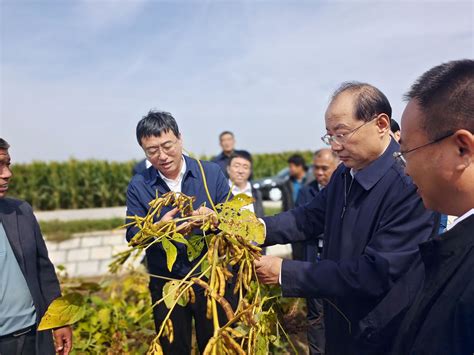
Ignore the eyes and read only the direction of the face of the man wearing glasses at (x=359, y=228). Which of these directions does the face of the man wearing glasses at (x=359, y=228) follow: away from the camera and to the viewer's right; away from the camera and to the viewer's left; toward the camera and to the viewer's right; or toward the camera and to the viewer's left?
toward the camera and to the viewer's left

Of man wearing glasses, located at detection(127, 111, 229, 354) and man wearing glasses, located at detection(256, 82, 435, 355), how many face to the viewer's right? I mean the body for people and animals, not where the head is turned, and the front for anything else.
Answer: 0

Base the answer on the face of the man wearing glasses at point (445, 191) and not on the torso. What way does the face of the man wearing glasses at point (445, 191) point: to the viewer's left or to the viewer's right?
to the viewer's left

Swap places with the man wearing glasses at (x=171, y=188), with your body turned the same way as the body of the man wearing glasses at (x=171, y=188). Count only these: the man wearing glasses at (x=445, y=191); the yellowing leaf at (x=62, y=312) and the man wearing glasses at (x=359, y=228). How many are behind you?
0

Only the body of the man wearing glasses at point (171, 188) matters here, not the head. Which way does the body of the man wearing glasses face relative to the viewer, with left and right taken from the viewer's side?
facing the viewer

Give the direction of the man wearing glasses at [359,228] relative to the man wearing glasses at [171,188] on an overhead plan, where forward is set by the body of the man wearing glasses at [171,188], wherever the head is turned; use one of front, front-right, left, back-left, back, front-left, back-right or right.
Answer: front-left

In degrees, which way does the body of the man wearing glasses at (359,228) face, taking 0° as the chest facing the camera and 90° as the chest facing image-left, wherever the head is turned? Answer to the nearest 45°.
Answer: approximately 45°

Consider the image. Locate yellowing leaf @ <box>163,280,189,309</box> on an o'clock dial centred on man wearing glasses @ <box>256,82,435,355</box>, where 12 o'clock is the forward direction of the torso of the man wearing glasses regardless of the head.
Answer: The yellowing leaf is roughly at 12 o'clock from the man wearing glasses.

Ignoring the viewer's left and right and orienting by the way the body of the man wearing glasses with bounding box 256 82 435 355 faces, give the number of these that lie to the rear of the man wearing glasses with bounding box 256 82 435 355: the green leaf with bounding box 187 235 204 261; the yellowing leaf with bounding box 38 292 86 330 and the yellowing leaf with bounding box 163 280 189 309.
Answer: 0

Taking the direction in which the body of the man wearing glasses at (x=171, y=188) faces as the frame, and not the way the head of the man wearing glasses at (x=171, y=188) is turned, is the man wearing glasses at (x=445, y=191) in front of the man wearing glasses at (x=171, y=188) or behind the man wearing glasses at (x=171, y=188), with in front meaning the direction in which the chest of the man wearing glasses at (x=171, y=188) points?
in front
